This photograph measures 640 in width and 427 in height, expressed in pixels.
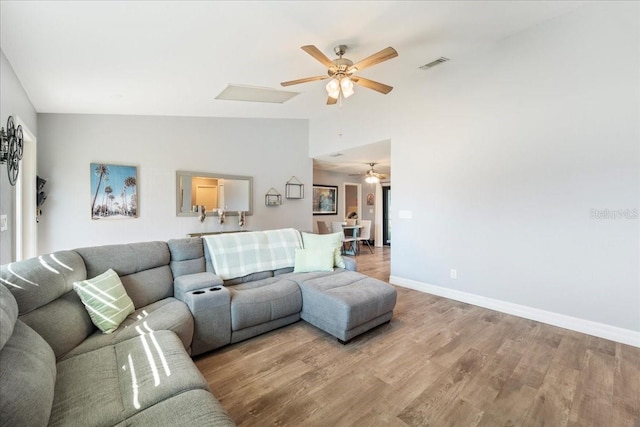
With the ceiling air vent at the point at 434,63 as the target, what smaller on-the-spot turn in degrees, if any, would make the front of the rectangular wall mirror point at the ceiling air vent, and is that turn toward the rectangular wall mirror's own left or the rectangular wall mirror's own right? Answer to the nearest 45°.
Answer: approximately 45° to the rectangular wall mirror's own left

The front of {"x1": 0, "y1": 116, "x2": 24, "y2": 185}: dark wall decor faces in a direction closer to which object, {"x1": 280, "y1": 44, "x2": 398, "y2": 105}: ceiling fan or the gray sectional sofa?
the ceiling fan

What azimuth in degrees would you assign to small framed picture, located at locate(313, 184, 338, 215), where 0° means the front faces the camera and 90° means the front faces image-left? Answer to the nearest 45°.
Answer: approximately 315°

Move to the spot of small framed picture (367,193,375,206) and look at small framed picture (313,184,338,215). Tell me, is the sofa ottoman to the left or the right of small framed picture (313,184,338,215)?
left

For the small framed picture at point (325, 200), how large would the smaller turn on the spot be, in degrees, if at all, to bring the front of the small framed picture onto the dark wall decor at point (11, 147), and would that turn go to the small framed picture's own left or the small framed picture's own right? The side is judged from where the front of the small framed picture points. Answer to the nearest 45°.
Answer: approximately 90° to the small framed picture's own right

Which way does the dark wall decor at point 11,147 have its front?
to the viewer's right

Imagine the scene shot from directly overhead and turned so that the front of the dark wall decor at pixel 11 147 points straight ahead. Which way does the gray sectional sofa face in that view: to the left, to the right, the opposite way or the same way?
to the right

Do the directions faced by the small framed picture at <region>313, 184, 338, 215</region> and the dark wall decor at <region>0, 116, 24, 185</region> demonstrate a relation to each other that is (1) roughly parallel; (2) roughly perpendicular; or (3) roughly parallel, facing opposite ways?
roughly perpendicular

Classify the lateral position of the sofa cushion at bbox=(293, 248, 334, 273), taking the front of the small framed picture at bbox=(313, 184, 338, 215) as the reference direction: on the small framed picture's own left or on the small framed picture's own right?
on the small framed picture's own right

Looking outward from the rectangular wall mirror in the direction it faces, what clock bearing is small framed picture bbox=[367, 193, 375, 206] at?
The small framed picture is roughly at 8 o'clock from the rectangular wall mirror.

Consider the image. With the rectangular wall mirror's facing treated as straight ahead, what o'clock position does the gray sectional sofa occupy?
The gray sectional sofa is roughly at 12 o'clock from the rectangular wall mirror.

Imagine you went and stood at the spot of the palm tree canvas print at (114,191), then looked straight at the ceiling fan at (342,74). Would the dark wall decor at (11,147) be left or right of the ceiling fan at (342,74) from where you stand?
right

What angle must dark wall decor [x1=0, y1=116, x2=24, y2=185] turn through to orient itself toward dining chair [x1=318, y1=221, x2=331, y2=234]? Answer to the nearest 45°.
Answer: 0° — it already faces it
